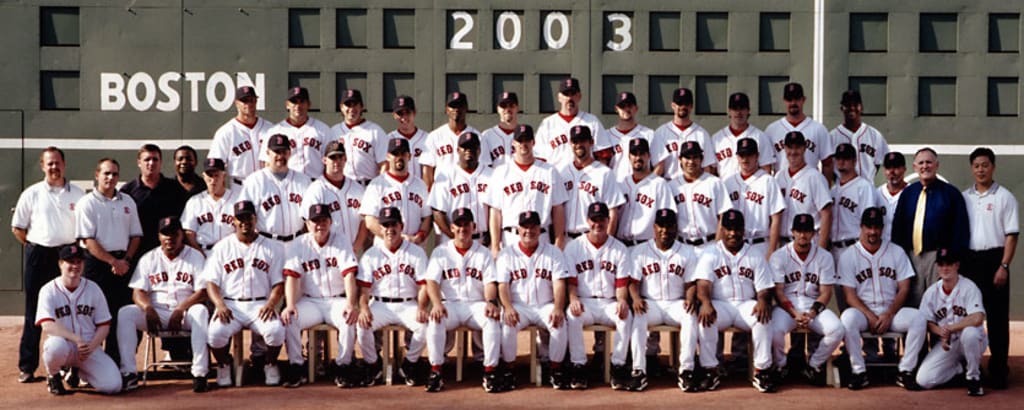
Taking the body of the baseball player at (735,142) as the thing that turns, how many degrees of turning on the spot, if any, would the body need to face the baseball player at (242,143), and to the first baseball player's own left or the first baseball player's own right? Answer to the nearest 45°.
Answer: approximately 90° to the first baseball player's own right

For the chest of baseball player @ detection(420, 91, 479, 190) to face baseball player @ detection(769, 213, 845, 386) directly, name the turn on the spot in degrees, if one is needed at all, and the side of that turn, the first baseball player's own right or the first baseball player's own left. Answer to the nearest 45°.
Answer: approximately 90° to the first baseball player's own left

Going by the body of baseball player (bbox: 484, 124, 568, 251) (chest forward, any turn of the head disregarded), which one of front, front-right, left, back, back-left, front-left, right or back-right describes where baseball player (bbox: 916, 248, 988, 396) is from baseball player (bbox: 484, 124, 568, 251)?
left

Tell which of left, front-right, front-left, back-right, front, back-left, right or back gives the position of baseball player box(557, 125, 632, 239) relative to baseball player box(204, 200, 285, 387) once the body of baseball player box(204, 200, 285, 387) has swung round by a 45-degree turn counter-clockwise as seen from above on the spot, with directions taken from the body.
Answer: front-left

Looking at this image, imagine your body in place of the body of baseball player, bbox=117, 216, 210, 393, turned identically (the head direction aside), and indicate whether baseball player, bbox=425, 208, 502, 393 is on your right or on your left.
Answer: on your left

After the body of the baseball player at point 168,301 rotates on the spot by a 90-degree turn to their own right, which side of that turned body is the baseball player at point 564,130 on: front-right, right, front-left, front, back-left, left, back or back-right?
back

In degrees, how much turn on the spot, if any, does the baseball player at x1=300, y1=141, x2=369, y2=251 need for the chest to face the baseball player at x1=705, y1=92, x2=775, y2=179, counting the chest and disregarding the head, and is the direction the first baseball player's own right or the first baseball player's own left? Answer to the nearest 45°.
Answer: approximately 90° to the first baseball player's own left

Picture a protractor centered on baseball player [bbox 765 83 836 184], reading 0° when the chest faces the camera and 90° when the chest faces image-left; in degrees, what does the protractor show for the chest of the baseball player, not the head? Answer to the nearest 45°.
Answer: approximately 0°

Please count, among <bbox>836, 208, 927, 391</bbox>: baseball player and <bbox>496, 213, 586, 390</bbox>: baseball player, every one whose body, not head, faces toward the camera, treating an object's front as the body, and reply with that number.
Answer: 2
